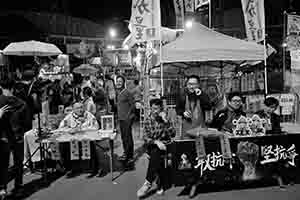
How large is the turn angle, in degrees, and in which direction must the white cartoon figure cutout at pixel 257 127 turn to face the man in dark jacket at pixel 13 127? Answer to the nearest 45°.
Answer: approximately 90° to its right

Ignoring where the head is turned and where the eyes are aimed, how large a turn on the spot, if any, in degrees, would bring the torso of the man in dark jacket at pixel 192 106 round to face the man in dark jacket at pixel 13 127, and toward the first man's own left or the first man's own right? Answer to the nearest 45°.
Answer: approximately 90° to the first man's own right

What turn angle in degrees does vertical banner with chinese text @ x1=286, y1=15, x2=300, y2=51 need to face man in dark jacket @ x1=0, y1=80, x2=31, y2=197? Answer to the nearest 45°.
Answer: approximately 45° to its right

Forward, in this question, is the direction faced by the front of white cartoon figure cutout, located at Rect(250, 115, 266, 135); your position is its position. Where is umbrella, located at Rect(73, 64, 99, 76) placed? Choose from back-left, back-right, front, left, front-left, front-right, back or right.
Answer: back-right

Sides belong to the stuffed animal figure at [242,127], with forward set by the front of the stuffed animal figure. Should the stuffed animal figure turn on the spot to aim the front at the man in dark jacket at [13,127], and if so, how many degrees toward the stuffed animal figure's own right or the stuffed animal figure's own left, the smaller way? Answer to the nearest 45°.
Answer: approximately 90° to the stuffed animal figure's own right

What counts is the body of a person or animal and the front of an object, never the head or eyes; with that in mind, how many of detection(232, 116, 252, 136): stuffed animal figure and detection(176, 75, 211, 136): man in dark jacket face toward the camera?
2

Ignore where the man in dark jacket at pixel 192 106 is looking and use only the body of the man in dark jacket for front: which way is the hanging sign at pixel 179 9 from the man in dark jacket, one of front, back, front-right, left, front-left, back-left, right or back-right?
back

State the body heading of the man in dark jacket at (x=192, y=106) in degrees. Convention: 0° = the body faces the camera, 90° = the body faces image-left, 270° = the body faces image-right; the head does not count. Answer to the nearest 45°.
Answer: approximately 0°
